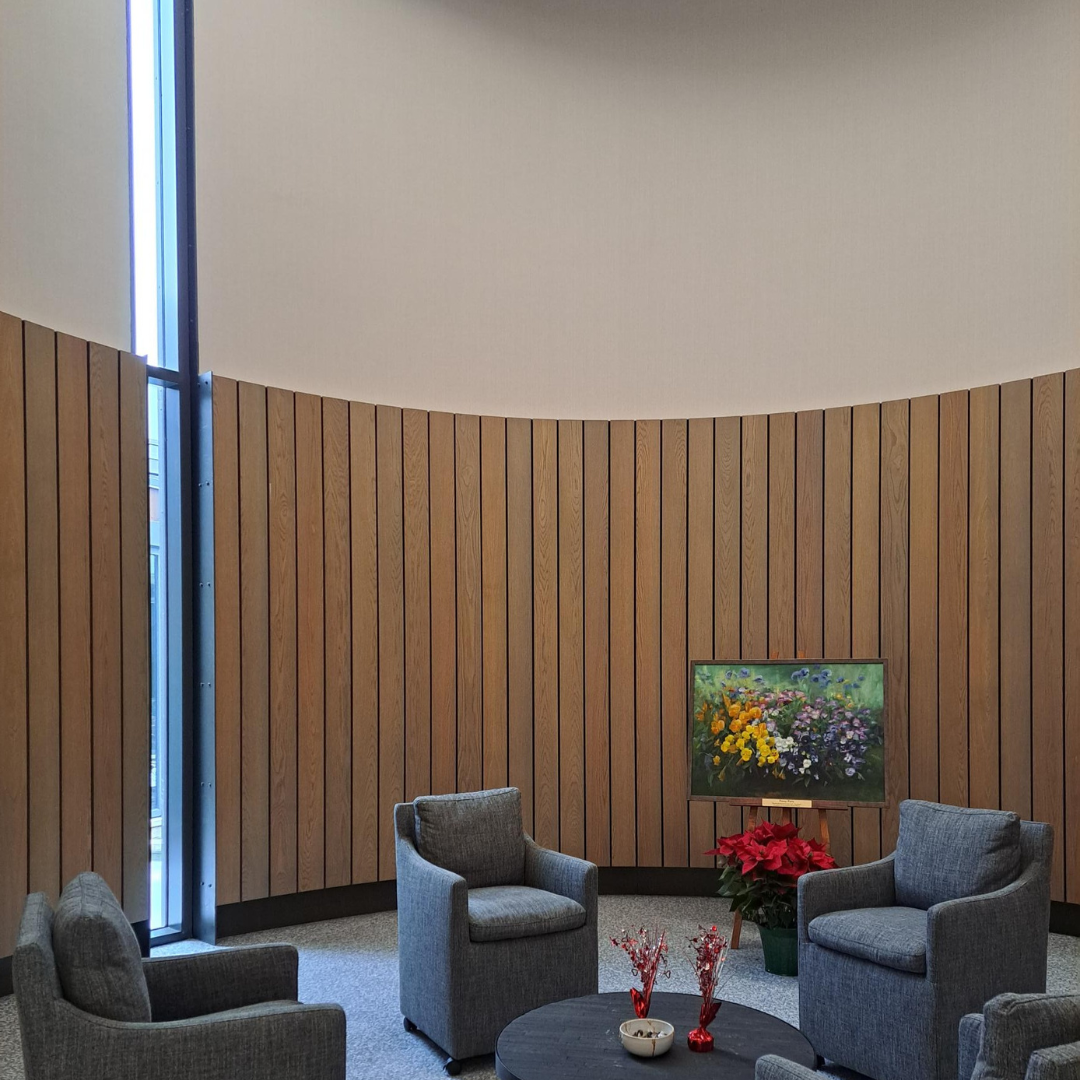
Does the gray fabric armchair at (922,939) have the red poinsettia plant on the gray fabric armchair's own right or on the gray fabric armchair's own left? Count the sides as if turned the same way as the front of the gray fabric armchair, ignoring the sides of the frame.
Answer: on the gray fabric armchair's own right

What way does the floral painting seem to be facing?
toward the camera

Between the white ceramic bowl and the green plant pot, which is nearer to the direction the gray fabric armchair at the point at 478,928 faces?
the white ceramic bowl

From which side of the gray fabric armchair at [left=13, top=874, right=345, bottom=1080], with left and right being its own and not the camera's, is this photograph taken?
right

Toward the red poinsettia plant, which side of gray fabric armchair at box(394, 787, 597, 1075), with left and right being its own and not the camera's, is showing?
left

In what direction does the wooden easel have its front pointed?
toward the camera

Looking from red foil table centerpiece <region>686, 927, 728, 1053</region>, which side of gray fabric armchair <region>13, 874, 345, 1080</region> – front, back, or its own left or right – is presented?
front
